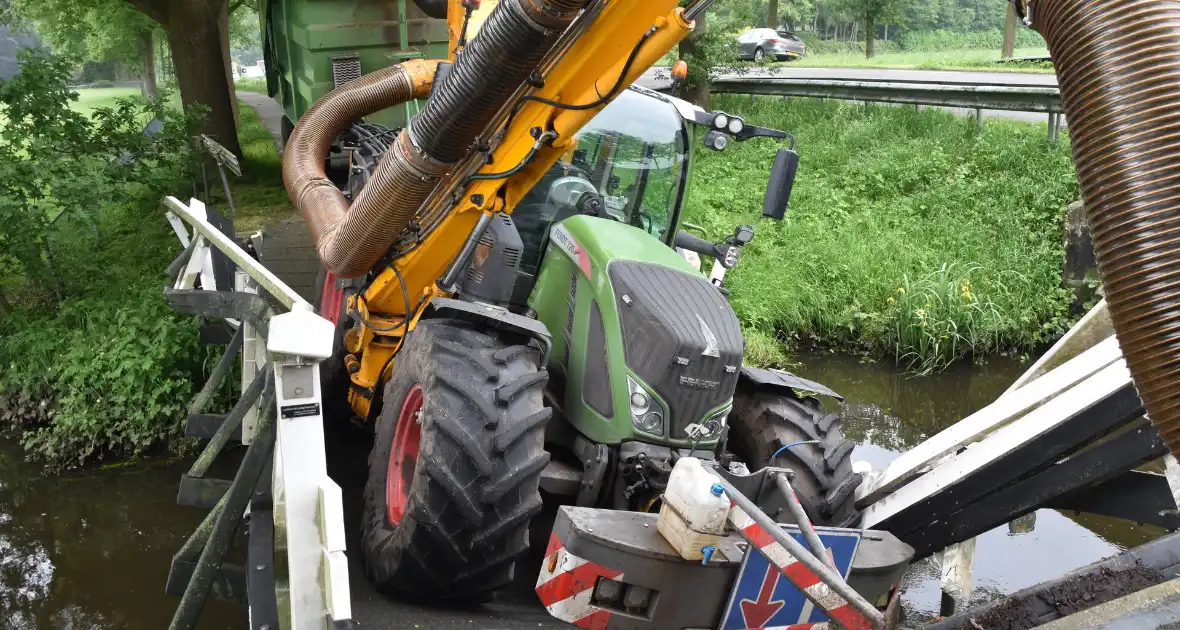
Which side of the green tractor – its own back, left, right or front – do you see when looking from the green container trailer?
back

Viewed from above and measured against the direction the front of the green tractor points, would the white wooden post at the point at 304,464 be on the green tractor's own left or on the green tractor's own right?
on the green tractor's own right

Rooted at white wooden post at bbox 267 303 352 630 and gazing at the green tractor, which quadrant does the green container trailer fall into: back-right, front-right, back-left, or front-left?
front-left

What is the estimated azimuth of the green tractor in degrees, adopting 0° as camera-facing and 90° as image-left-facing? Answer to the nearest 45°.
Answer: approximately 315°

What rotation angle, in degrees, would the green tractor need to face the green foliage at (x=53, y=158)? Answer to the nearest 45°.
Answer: approximately 180°

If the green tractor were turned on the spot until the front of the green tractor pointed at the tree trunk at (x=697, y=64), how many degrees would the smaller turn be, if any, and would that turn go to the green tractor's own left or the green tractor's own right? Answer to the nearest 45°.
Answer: approximately 135° to the green tractor's own left

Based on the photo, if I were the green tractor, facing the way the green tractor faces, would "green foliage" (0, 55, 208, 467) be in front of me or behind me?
behind

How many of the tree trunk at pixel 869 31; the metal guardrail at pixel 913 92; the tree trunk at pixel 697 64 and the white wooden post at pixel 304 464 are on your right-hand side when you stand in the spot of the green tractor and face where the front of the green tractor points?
1

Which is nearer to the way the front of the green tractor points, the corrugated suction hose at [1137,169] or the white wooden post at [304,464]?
the corrugated suction hose

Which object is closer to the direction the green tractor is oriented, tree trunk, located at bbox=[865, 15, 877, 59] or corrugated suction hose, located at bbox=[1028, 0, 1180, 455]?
the corrugated suction hose

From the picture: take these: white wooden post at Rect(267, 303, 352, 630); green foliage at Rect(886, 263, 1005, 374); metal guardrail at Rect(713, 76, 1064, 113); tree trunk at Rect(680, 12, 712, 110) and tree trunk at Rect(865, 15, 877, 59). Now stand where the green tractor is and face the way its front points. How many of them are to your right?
1

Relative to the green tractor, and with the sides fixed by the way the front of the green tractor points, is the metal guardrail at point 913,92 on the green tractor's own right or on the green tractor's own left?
on the green tractor's own left

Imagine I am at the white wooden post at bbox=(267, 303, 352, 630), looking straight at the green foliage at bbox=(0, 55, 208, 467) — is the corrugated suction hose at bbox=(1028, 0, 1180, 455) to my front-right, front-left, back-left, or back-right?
back-right

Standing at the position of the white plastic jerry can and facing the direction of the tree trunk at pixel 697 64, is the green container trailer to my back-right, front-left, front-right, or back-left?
front-left

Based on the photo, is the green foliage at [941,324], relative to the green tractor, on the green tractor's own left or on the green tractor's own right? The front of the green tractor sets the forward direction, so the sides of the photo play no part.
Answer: on the green tractor's own left

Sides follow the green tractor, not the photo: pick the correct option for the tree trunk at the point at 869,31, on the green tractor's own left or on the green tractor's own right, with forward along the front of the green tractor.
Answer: on the green tractor's own left

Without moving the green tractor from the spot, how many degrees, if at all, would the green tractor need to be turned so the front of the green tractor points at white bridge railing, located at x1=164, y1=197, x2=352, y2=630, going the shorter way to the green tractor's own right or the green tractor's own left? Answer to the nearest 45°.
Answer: approximately 90° to the green tractor's own right

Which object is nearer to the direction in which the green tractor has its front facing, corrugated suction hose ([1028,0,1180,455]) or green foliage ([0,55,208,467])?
the corrugated suction hose
